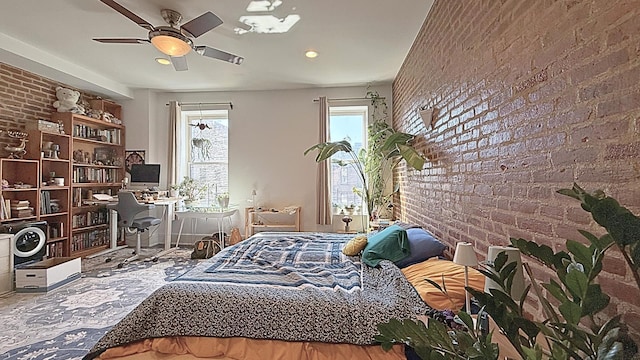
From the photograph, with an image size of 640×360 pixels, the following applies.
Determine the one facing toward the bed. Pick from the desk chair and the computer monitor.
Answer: the computer monitor

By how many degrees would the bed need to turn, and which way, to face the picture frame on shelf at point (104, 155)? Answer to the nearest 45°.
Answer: approximately 45° to its right

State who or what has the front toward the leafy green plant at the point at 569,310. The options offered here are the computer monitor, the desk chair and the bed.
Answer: the computer monitor

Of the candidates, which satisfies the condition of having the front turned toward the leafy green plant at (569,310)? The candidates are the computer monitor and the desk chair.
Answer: the computer monitor

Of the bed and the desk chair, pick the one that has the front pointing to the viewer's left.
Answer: the bed

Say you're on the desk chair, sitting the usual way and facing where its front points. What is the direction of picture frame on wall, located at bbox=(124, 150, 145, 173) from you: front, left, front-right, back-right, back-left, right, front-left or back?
front-left

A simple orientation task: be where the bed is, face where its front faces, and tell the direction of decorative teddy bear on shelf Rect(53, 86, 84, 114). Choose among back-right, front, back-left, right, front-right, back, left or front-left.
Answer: front-right

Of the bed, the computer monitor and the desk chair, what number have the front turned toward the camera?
1

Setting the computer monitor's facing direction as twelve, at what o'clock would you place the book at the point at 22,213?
The book is roughly at 2 o'clock from the computer monitor.

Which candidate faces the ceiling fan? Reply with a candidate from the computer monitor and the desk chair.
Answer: the computer monitor

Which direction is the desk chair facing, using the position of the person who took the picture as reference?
facing away from the viewer and to the right of the viewer

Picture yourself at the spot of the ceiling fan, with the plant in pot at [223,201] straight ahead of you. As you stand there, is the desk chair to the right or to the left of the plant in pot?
left

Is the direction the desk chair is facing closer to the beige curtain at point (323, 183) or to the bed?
the beige curtain

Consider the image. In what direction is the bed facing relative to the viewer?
to the viewer's left
